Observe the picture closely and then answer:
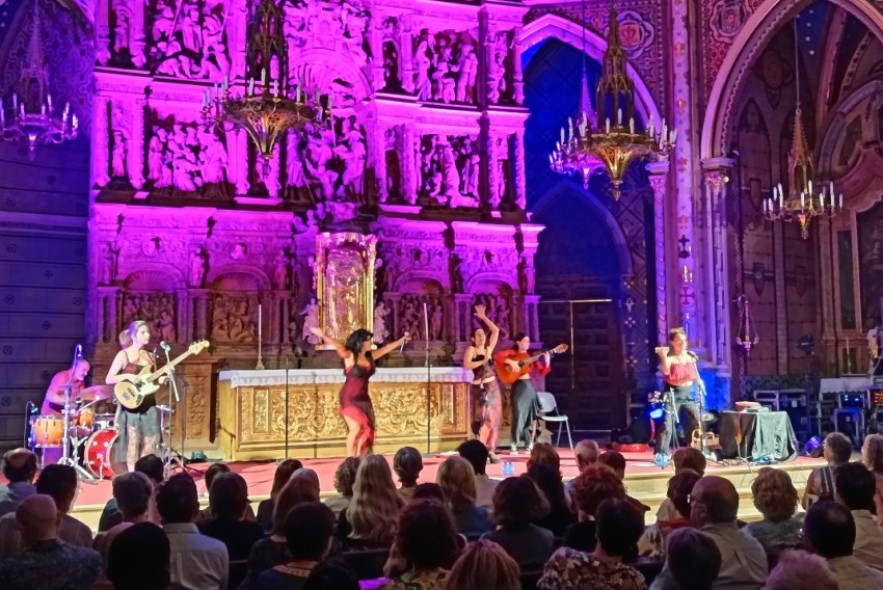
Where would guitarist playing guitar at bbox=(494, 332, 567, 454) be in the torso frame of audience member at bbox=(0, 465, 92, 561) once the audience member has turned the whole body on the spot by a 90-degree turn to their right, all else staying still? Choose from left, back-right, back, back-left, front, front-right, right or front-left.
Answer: front-left

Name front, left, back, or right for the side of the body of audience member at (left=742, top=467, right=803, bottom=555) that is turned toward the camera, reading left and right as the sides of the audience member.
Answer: back

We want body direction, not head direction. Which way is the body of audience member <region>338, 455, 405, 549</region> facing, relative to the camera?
away from the camera

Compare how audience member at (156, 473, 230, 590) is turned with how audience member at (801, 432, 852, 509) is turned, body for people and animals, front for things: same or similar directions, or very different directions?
same or similar directions

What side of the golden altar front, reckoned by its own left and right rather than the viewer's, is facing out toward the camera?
front

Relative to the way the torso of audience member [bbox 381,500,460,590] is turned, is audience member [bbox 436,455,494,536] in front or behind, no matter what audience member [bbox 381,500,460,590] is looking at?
in front

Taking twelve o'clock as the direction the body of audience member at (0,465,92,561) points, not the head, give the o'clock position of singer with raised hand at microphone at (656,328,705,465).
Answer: The singer with raised hand at microphone is roughly at 2 o'clock from the audience member.

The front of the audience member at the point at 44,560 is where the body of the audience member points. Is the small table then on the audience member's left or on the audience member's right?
on the audience member's right

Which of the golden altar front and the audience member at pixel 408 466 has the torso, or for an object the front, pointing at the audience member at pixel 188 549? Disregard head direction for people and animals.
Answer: the golden altar front

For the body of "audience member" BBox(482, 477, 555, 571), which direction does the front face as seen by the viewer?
away from the camera

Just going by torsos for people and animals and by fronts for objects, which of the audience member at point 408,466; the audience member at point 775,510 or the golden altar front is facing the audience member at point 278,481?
the golden altar front

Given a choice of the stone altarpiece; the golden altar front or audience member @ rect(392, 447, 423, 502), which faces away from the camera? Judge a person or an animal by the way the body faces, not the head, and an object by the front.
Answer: the audience member

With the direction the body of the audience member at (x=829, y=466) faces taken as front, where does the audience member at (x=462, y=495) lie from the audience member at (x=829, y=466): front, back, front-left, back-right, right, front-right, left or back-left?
left

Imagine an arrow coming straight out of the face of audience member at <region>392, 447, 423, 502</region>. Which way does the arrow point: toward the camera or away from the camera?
away from the camera

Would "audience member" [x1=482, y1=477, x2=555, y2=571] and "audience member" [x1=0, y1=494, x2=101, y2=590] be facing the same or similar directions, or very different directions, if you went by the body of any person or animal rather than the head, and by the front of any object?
same or similar directions

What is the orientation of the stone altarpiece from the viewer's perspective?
toward the camera

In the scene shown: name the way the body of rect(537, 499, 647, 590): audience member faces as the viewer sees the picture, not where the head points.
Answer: away from the camera

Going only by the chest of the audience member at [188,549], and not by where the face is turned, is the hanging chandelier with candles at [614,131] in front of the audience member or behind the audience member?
in front

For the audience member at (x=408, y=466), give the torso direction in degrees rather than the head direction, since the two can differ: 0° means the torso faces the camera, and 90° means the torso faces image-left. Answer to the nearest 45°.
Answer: approximately 180°

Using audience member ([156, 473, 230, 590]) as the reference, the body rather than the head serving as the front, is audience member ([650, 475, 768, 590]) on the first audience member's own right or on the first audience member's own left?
on the first audience member's own right
